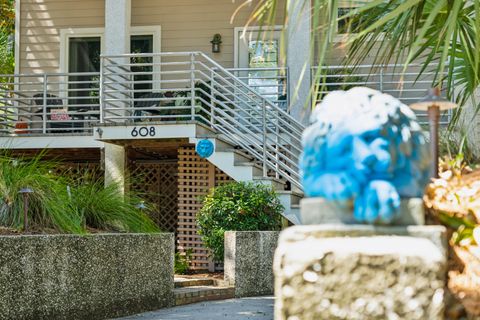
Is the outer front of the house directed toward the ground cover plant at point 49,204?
yes

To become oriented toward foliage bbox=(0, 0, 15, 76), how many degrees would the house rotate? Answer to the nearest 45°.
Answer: approximately 135° to its right

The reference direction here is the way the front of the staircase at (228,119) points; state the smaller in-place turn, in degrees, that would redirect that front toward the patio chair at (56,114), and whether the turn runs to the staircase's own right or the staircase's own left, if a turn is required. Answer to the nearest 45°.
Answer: approximately 135° to the staircase's own left

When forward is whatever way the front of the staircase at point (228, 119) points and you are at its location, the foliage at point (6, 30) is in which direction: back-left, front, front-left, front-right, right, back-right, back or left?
back-left

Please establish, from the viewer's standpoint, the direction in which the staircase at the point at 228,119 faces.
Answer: facing to the right of the viewer

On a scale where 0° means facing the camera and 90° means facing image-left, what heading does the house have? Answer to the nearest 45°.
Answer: approximately 0°

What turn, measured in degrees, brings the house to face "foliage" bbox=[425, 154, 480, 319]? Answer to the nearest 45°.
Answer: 0° — it already faces it

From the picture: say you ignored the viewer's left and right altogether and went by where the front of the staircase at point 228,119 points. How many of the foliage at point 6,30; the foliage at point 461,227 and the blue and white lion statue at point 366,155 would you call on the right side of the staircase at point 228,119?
2

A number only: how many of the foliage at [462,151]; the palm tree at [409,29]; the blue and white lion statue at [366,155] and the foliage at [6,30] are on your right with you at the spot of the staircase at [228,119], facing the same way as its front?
3

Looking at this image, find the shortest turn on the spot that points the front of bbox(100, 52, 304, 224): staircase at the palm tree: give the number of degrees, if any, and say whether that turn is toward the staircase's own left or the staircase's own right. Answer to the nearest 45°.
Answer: approximately 90° to the staircase's own right
